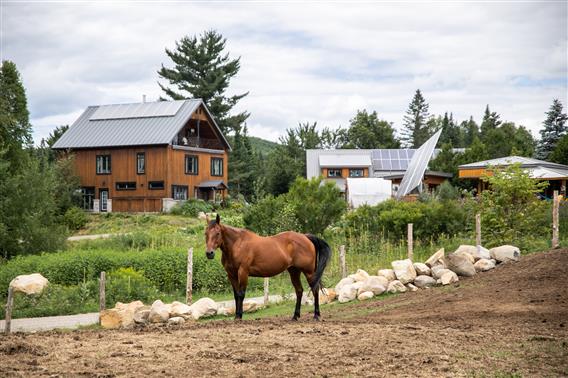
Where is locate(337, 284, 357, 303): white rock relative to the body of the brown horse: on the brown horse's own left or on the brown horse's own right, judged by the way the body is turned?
on the brown horse's own right

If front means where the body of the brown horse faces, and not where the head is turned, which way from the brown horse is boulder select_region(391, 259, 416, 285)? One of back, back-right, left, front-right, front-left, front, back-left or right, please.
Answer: back-right

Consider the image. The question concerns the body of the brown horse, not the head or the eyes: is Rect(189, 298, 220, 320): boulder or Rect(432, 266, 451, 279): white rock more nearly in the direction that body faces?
the boulder

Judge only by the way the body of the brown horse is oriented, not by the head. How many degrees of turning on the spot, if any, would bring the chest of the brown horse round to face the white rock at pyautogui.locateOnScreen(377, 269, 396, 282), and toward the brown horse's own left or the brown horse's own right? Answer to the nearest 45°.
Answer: approximately 135° to the brown horse's own right

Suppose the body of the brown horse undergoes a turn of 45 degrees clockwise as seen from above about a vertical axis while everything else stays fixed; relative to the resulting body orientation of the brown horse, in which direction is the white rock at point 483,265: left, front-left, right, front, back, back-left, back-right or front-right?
right

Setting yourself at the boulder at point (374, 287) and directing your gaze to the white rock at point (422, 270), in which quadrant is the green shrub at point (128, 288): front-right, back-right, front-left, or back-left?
back-left

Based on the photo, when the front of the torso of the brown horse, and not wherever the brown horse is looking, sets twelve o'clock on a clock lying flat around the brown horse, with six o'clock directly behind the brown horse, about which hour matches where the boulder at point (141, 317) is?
The boulder is roughly at 1 o'clock from the brown horse.

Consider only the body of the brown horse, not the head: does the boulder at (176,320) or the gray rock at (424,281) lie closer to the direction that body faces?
the boulder

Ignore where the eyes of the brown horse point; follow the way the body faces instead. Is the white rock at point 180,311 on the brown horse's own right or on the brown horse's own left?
on the brown horse's own right

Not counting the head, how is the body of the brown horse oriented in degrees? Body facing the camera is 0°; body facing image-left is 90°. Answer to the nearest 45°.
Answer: approximately 90°
